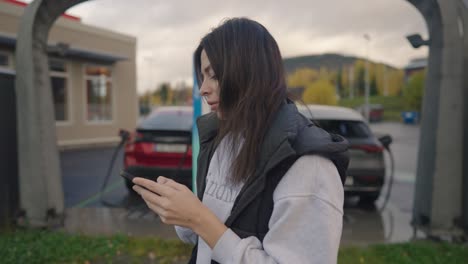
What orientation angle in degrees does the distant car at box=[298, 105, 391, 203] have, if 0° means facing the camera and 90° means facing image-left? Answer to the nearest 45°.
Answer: approximately 180°

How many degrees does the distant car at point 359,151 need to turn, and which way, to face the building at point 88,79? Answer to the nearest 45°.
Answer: approximately 45° to its left

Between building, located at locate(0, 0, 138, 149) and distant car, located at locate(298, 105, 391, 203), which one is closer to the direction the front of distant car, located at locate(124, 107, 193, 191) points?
the building

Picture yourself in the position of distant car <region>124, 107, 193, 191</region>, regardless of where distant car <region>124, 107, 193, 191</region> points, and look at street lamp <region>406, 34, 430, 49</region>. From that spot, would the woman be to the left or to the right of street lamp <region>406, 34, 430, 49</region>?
right

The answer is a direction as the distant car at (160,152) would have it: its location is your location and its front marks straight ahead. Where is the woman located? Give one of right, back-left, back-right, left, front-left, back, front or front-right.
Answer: back

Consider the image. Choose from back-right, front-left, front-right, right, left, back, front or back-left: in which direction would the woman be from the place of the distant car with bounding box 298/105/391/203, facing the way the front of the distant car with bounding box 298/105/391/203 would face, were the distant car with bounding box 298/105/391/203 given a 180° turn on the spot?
front

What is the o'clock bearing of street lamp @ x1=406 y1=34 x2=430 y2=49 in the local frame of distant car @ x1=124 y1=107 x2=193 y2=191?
The street lamp is roughly at 4 o'clock from the distant car.

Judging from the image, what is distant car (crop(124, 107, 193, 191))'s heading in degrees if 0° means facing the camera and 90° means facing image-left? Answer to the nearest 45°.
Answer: approximately 180°

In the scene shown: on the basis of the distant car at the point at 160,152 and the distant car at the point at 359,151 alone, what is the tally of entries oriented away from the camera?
2

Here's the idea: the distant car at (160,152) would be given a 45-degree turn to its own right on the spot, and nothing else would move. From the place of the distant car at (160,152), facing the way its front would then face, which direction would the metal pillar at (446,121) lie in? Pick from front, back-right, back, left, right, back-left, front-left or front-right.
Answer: right

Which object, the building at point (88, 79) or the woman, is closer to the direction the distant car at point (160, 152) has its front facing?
the building

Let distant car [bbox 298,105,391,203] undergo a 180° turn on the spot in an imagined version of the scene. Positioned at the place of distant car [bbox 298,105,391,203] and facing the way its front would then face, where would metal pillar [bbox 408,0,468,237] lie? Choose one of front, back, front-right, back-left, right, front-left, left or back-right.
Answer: front-left

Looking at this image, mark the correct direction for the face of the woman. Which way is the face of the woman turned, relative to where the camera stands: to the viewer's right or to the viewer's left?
to the viewer's left

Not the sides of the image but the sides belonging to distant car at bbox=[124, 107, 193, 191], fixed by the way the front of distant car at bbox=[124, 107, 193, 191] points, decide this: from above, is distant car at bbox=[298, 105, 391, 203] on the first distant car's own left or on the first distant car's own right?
on the first distant car's own right
